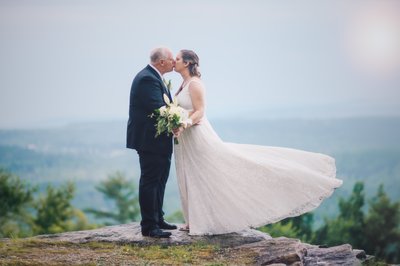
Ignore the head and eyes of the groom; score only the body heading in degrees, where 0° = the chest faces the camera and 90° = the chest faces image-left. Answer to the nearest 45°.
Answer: approximately 270°

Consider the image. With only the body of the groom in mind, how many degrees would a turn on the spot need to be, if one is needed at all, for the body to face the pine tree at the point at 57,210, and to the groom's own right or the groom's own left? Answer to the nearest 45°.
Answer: approximately 90° to the groom's own left

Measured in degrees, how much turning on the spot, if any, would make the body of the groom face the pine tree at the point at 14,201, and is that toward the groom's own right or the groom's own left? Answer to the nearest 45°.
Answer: approximately 90° to the groom's own left

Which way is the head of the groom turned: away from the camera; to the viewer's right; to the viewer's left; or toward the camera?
to the viewer's right

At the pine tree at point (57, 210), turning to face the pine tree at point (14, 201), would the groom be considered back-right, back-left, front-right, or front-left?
back-left

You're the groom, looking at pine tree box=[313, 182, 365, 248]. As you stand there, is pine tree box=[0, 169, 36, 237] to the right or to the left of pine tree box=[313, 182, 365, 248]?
left

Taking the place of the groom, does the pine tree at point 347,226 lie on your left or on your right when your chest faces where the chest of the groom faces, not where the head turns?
on your left
